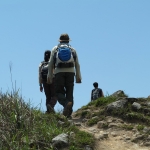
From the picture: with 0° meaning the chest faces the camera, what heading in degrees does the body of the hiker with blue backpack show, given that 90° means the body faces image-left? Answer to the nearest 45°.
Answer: approximately 180°

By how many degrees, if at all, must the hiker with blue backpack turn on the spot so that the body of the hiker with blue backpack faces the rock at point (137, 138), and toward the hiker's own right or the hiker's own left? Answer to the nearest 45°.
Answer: approximately 135° to the hiker's own right

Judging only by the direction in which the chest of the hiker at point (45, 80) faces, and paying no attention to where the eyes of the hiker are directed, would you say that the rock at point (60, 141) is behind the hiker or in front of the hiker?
behind

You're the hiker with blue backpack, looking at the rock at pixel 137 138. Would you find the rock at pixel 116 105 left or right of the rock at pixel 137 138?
left

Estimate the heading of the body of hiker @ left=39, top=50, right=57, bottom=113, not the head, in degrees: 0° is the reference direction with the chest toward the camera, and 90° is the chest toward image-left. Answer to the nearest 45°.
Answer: approximately 180°

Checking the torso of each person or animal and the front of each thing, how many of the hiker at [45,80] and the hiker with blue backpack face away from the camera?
2

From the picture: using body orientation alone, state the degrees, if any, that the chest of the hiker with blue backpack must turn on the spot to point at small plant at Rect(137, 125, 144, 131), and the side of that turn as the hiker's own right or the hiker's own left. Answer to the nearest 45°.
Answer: approximately 135° to the hiker's own right

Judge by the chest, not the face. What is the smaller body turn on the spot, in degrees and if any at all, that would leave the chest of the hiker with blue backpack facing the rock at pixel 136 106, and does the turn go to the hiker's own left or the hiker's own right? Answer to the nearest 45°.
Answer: approximately 90° to the hiker's own right

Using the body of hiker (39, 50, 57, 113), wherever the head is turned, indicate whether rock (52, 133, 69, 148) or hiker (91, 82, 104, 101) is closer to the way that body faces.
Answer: the hiker

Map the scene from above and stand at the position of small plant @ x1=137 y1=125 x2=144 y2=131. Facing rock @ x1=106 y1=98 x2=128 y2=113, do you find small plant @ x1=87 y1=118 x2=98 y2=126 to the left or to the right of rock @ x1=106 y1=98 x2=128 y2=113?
left
